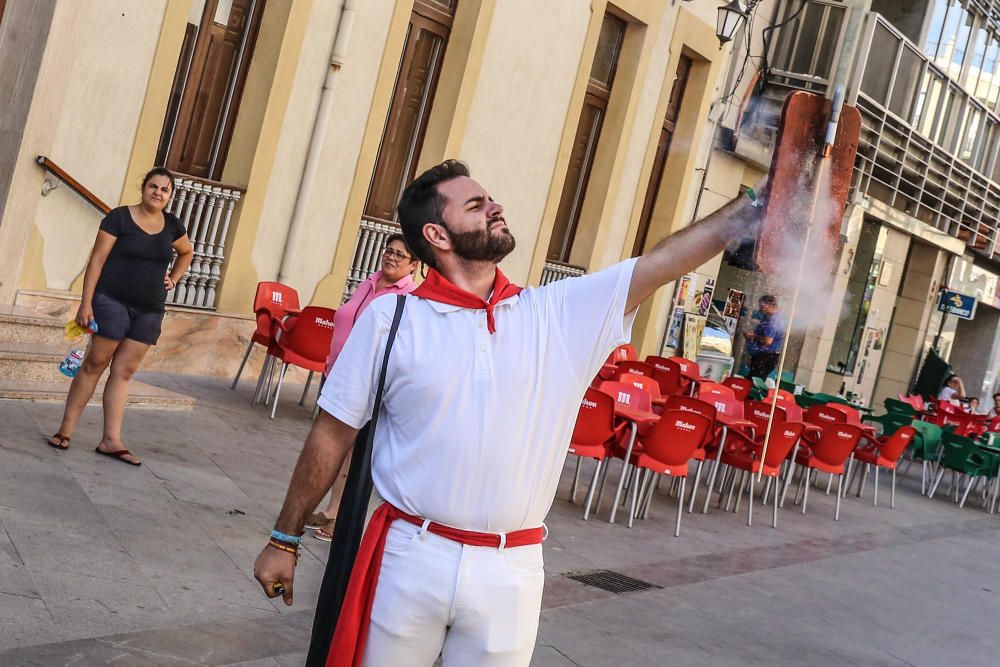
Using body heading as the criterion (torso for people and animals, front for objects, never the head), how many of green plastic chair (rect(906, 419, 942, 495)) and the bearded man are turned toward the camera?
1

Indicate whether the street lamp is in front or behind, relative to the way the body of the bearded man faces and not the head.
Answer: behind

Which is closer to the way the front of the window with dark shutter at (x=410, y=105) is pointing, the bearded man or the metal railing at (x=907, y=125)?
the bearded man

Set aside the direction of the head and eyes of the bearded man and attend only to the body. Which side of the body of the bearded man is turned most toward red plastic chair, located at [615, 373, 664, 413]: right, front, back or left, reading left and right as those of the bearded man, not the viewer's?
back

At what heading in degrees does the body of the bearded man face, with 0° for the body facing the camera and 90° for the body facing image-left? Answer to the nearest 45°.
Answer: approximately 0°

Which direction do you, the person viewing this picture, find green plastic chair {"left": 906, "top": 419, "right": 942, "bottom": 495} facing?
facing away from the viewer and to the left of the viewer

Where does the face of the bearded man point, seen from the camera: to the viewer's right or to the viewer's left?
to the viewer's right

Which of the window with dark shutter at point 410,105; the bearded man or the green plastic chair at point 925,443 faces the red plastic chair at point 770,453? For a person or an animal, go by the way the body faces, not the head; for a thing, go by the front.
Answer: the window with dark shutter

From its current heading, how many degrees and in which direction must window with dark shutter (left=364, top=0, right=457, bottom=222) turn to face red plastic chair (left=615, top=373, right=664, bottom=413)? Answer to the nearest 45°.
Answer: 0° — it already faces it

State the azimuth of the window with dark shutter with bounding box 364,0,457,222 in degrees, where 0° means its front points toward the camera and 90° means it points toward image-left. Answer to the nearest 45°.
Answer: approximately 315°

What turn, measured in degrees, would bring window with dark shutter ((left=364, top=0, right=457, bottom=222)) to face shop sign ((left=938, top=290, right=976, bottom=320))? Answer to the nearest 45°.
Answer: approximately 90° to its left
